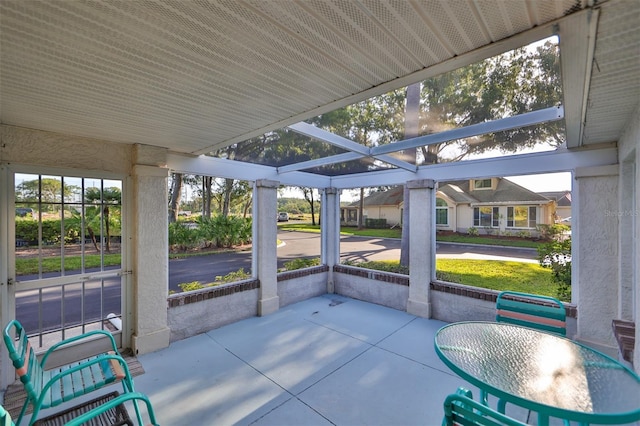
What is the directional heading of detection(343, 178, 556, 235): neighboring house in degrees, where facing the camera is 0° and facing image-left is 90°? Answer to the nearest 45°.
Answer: approximately 0°

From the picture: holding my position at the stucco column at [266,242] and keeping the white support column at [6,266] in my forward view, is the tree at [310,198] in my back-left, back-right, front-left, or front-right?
back-right

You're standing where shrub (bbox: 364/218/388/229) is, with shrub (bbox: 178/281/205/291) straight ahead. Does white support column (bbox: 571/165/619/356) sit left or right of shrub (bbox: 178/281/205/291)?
left

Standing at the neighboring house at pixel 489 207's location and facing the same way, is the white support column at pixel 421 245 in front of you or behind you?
in front

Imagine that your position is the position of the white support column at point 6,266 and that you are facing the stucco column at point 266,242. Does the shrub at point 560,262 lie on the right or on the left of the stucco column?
right

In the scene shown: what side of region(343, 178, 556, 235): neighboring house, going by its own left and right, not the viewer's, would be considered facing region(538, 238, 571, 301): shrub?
front

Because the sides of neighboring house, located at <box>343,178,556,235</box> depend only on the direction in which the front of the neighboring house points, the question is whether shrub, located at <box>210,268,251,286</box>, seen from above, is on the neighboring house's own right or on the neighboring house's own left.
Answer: on the neighboring house's own right

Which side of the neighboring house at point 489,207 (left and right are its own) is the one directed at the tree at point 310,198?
right

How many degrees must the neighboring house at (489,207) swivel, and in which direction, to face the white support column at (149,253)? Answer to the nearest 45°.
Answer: approximately 45° to its right

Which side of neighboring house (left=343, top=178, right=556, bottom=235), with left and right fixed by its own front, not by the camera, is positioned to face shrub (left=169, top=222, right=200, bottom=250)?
front

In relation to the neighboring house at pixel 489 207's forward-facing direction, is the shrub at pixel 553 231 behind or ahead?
ahead
